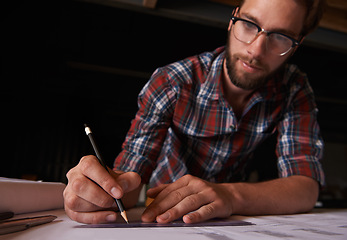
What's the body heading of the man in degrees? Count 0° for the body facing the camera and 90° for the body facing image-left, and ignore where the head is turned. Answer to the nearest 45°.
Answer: approximately 0°

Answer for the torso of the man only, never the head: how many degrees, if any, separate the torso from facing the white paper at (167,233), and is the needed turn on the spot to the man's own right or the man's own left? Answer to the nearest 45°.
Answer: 0° — they already face it
